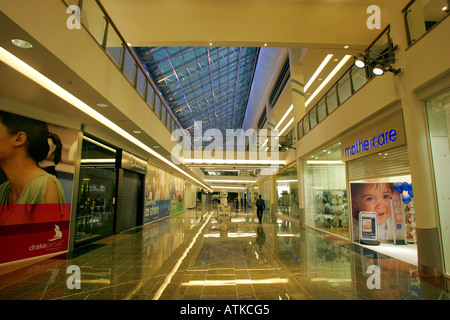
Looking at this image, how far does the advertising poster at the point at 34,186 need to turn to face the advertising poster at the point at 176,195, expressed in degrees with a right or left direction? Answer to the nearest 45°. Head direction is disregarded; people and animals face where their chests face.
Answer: approximately 90° to its left

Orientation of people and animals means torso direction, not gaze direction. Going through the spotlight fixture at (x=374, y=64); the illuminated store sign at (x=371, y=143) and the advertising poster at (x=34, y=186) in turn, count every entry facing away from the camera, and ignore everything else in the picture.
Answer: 0

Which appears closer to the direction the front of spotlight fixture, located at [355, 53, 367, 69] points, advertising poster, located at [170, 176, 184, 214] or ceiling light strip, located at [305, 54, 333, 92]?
the advertising poster

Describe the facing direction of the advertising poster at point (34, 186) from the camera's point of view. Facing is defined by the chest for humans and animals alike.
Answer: facing the viewer and to the right of the viewer

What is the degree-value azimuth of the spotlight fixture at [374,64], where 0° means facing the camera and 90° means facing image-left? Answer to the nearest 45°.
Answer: approximately 45°

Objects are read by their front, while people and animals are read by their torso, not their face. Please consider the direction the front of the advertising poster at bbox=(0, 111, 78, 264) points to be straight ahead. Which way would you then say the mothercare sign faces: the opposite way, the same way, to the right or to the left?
the opposite way

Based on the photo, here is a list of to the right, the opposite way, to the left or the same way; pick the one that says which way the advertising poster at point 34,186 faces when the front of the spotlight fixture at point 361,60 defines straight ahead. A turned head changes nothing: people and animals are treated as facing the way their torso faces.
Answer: the opposite way

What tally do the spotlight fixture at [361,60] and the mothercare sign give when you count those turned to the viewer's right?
0

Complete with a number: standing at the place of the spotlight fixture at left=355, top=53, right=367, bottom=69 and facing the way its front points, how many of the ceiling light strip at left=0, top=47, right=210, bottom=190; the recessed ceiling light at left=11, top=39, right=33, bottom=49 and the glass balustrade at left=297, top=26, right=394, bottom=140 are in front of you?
2

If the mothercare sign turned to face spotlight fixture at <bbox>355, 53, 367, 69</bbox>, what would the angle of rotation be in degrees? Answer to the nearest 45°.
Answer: approximately 45° to its left

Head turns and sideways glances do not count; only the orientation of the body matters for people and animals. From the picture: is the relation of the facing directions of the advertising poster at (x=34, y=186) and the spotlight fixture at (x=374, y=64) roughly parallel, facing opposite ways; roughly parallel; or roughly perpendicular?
roughly parallel, facing opposite ways

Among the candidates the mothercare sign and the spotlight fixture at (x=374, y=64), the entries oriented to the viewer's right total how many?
0

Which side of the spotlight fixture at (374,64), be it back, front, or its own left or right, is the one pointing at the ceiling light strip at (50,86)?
front

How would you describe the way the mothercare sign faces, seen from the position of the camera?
facing the viewer and to the left of the viewer

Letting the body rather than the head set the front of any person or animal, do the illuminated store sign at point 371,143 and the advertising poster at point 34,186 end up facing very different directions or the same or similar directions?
very different directions

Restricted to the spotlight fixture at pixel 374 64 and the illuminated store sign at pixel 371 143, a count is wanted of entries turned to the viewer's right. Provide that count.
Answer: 0

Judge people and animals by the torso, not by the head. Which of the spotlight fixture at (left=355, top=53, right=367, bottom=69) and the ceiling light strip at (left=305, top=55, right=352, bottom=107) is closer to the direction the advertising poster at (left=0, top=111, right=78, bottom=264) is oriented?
the spotlight fixture

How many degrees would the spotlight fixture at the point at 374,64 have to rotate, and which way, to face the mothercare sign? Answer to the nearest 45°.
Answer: approximately 135° to its right
